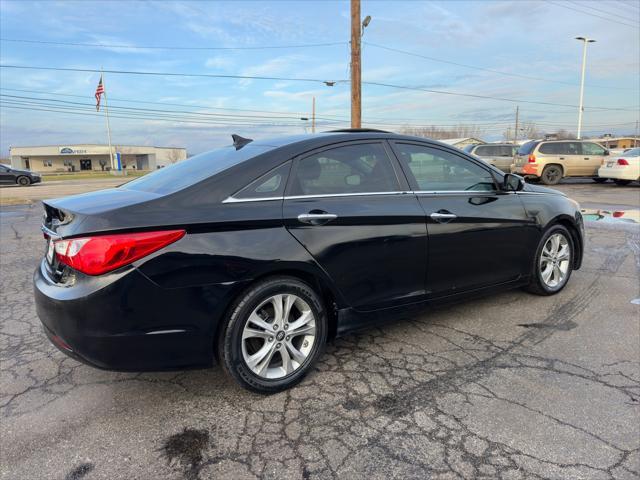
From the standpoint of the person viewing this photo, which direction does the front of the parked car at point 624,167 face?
facing away from the viewer and to the right of the viewer

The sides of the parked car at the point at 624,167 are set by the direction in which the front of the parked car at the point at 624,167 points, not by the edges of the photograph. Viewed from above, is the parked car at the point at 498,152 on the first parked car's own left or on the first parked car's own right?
on the first parked car's own left

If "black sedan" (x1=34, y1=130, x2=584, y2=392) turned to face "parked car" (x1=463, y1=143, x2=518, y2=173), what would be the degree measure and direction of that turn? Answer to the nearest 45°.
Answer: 0° — it already faces it

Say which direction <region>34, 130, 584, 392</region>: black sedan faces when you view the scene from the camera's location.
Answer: facing away from the viewer and to the right of the viewer

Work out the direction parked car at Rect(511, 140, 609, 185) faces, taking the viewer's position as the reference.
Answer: facing away from the viewer and to the right of the viewer

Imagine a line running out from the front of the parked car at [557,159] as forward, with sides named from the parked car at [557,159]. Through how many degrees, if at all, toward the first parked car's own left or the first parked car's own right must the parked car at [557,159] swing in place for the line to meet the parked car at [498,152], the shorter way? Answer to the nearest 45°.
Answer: approximately 90° to the first parked car's own left

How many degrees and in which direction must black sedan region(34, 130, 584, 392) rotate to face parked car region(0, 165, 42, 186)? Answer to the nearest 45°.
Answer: approximately 90° to its left
